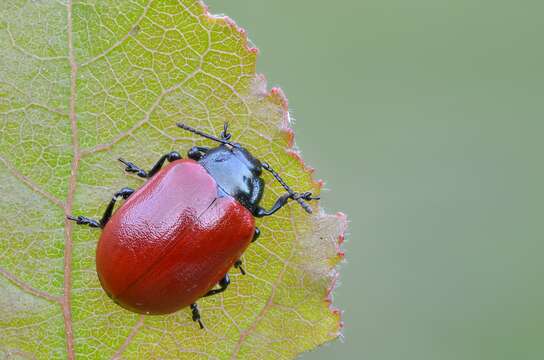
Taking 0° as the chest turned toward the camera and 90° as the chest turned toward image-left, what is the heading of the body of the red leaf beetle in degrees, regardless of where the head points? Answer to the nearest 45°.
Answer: approximately 225°
